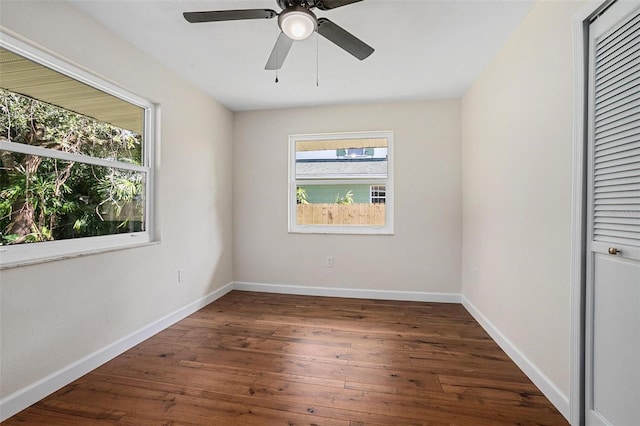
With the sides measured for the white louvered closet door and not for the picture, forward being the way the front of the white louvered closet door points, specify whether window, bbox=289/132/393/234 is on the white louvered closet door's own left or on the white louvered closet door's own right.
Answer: on the white louvered closet door's own right

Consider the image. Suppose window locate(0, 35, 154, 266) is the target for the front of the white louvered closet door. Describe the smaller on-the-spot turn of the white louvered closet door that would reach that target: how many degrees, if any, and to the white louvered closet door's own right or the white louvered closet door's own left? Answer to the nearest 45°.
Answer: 0° — it already faces it

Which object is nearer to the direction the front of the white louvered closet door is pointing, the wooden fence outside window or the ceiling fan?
the ceiling fan

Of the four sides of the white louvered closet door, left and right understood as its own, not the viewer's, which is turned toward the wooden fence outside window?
right

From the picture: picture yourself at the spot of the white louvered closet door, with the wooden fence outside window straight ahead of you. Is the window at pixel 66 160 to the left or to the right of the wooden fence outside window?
left

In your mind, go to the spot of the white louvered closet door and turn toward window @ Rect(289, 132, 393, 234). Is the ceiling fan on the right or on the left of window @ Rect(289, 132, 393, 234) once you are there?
left

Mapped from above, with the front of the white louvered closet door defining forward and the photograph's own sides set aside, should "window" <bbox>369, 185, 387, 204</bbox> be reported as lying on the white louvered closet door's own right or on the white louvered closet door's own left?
on the white louvered closet door's own right

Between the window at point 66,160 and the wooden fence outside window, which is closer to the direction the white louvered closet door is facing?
the window

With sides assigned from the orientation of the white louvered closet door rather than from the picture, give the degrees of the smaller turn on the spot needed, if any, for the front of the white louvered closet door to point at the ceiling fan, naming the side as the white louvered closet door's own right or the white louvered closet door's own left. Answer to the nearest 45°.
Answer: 0° — it already faces it

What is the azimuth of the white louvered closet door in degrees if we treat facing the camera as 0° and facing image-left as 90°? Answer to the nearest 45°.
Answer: approximately 45°
